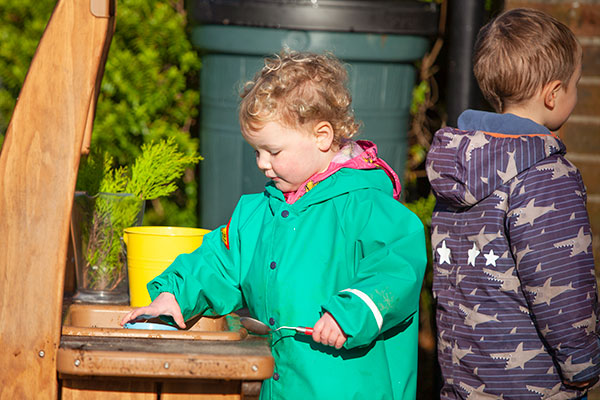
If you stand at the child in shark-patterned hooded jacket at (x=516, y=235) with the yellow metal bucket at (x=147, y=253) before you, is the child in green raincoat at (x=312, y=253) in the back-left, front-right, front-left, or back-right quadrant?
front-left

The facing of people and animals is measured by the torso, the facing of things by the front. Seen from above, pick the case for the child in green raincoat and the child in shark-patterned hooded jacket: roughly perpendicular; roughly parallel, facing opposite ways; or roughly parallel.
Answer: roughly parallel, facing opposite ways

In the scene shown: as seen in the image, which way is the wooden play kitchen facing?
to the viewer's right

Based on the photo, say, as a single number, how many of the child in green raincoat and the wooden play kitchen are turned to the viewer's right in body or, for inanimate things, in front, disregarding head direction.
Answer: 1

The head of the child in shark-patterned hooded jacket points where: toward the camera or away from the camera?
away from the camera

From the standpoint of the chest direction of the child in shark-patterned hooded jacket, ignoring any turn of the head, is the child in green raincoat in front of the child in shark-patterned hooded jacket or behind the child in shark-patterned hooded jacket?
behind

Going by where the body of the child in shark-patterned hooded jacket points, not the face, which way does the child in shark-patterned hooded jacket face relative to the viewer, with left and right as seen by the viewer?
facing away from the viewer and to the right of the viewer

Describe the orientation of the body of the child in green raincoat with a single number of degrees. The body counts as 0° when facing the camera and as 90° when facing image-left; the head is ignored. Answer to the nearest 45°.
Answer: approximately 45°

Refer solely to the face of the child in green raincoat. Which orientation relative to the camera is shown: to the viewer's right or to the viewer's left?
to the viewer's left

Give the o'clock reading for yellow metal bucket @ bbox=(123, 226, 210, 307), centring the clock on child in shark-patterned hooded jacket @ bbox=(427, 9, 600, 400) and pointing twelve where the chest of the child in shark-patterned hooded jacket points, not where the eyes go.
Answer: The yellow metal bucket is roughly at 7 o'clock from the child in shark-patterned hooded jacket.

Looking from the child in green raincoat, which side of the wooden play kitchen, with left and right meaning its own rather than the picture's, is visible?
front
